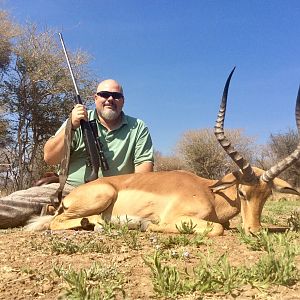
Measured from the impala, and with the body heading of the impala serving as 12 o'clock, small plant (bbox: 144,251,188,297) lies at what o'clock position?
The small plant is roughly at 3 o'clock from the impala.

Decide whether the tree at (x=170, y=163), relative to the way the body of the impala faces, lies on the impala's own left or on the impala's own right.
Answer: on the impala's own left

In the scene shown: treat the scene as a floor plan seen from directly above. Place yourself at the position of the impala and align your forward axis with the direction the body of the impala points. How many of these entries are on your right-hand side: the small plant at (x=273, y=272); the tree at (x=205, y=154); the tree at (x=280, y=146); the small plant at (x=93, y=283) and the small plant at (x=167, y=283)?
3

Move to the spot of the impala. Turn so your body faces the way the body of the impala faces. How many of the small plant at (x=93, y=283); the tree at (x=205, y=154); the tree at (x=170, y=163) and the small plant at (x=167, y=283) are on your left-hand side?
2

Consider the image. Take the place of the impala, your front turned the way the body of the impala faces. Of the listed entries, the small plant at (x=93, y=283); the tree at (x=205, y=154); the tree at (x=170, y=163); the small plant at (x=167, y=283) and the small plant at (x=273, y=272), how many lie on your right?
3

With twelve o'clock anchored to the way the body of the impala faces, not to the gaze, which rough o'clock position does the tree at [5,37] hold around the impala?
The tree is roughly at 8 o'clock from the impala.

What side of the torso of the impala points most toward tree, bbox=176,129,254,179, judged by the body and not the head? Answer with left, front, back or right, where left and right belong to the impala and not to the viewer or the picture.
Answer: left

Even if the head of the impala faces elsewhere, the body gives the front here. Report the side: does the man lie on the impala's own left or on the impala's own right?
on the impala's own left

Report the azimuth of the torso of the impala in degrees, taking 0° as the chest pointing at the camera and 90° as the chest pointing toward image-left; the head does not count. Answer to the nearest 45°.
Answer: approximately 270°

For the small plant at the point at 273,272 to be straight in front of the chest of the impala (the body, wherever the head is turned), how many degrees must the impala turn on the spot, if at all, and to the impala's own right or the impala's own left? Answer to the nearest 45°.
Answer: approximately 90° to the impala's own right

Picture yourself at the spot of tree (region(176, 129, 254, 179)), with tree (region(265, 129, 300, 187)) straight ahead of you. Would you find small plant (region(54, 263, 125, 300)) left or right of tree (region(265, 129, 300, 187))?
right
